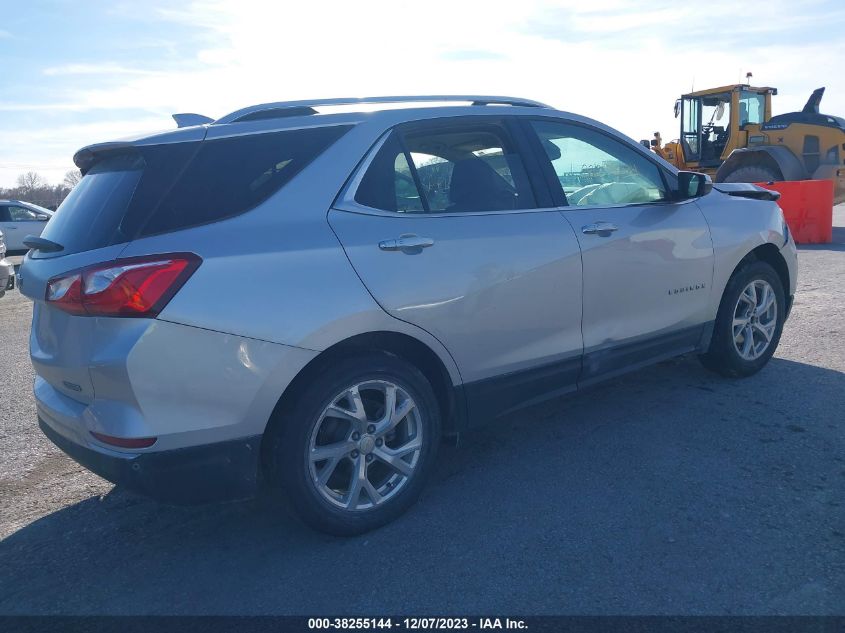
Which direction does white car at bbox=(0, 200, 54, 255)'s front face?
to the viewer's right

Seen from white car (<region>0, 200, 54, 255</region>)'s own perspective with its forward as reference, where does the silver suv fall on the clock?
The silver suv is roughly at 3 o'clock from the white car.

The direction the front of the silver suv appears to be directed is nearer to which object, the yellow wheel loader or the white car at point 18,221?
the yellow wheel loader

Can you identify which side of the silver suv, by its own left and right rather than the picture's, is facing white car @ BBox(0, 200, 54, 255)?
left

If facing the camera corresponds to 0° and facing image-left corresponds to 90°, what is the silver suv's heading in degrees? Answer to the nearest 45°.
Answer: approximately 225°

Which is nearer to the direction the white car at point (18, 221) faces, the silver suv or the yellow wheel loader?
the yellow wheel loader

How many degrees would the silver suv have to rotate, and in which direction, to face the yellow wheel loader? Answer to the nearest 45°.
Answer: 0° — it already faces it

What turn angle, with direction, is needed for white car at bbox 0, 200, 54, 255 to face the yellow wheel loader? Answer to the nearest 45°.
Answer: approximately 45° to its right
